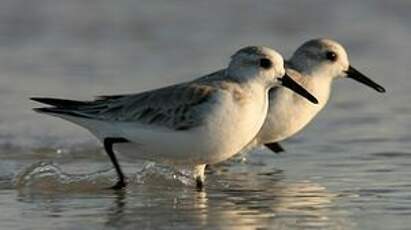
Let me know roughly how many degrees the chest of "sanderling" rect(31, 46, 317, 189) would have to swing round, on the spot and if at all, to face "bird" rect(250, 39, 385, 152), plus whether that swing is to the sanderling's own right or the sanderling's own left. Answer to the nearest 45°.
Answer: approximately 45° to the sanderling's own left

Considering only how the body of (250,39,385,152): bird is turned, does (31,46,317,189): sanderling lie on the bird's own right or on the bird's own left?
on the bird's own right

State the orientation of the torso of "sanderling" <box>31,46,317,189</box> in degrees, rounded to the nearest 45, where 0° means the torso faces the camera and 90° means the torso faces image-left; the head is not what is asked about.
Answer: approximately 270°

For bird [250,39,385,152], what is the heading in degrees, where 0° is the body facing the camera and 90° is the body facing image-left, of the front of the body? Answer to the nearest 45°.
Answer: approximately 270°

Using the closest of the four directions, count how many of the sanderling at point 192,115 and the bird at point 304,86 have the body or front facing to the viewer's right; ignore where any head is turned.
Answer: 2
